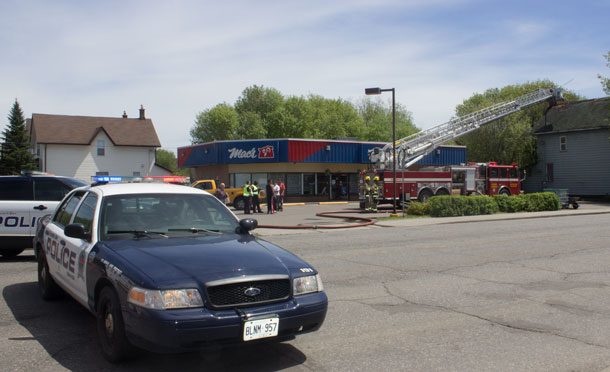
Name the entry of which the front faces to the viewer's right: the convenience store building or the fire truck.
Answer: the fire truck

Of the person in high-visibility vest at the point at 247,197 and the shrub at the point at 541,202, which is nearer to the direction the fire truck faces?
the shrub

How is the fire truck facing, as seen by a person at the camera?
facing to the right of the viewer

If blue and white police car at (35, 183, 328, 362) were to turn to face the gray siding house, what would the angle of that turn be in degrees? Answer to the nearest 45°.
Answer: approximately 90° to its left

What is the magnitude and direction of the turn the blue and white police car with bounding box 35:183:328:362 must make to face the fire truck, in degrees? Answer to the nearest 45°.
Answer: approximately 90° to its left

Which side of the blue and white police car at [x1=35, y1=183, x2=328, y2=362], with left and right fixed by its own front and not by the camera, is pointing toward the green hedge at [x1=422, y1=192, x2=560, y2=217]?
left

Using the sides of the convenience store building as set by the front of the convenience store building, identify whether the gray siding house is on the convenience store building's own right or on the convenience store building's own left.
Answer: on the convenience store building's own left

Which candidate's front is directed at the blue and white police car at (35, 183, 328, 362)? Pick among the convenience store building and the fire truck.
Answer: the convenience store building

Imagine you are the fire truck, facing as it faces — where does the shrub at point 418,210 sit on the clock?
The shrub is roughly at 3 o'clock from the fire truck.

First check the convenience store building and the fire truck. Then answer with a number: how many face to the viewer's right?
1

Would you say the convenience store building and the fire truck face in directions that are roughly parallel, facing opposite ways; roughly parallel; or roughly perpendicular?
roughly perpendicular

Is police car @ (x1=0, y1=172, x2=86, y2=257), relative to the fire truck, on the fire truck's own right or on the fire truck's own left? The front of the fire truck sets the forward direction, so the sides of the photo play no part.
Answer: on the fire truck's own right

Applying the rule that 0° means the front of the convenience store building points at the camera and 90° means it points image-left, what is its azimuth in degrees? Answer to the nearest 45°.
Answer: approximately 0°

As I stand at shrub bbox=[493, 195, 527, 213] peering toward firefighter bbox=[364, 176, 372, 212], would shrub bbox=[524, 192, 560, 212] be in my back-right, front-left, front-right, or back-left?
back-right
